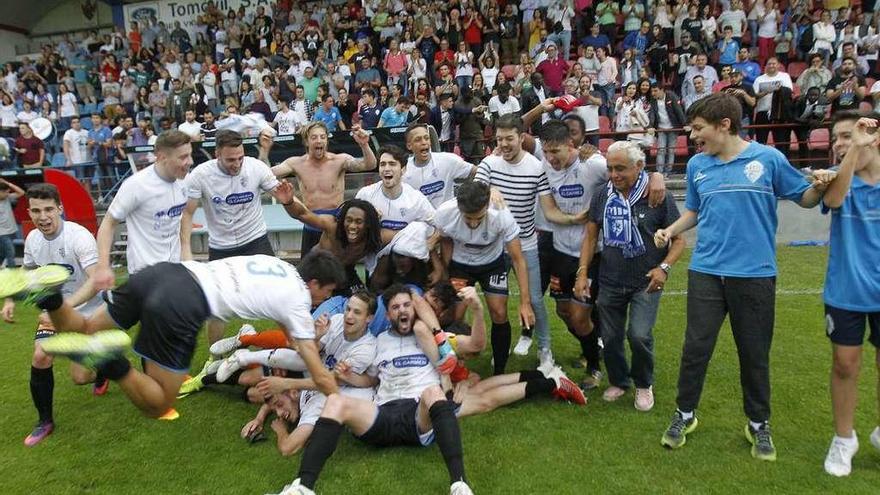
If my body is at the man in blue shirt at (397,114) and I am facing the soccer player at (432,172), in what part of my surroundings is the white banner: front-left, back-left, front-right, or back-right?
back-right

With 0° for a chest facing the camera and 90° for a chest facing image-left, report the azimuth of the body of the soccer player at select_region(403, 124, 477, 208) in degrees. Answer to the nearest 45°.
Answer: approximately 0°

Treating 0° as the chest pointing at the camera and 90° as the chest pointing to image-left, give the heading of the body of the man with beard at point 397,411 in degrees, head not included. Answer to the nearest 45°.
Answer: approximately 0°

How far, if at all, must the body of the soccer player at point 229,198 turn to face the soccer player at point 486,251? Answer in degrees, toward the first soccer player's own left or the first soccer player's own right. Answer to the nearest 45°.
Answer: approximately 45° to the first soccer player's own left

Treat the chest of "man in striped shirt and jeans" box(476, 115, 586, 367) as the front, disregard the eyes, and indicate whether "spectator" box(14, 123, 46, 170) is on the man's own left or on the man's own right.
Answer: on the man's own right

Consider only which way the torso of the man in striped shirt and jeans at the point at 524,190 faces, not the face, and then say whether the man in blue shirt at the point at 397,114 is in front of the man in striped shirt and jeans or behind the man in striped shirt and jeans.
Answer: behind

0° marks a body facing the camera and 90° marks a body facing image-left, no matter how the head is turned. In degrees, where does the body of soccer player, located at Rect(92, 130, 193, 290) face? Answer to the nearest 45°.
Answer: approximately 315°
